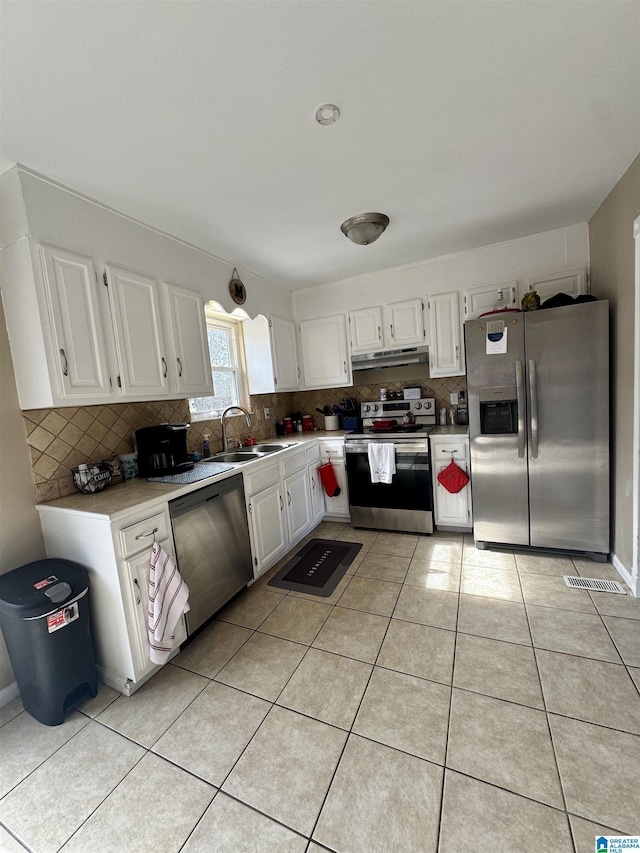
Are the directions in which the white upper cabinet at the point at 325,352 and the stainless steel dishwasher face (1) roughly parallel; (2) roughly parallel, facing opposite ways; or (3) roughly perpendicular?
roughly perpendicular

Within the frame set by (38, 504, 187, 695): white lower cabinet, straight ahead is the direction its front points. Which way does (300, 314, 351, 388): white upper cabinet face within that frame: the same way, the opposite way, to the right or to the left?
to the right

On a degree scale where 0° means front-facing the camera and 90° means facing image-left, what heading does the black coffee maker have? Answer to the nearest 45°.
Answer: approximately 315°

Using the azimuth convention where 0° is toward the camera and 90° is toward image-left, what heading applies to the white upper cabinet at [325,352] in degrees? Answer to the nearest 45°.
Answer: approximately 0°

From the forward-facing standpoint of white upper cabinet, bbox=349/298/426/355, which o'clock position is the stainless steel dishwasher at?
The stainless steel dishwasher is roughly at 1 o'clock from the white upper cabinet.

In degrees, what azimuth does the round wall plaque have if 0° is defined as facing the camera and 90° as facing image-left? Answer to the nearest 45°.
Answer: approximately 315°

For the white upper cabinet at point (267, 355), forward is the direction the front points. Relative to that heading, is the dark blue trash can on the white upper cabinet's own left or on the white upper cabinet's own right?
on the white upper cabinet's own right
